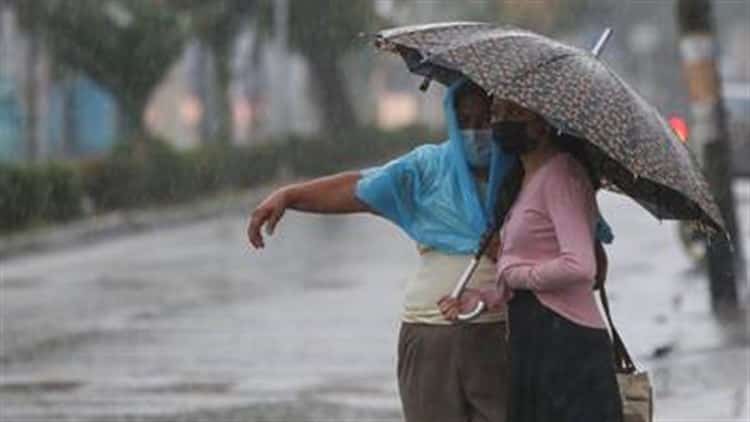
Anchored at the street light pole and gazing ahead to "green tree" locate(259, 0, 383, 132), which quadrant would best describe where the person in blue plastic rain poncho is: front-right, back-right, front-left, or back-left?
back-left

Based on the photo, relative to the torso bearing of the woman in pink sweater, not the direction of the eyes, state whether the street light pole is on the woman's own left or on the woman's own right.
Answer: on the woman's own right

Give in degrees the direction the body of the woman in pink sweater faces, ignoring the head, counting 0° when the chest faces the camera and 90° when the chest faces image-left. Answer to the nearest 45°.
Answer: approximately 90°

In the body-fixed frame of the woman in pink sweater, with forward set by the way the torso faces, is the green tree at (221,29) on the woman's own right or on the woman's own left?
on the woman's own right

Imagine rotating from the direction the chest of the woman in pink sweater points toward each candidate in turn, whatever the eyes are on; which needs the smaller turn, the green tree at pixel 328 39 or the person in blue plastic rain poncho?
the person in blue plastic rain poncho

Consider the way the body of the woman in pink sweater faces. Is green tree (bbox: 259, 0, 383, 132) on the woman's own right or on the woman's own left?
on the woman's own right
